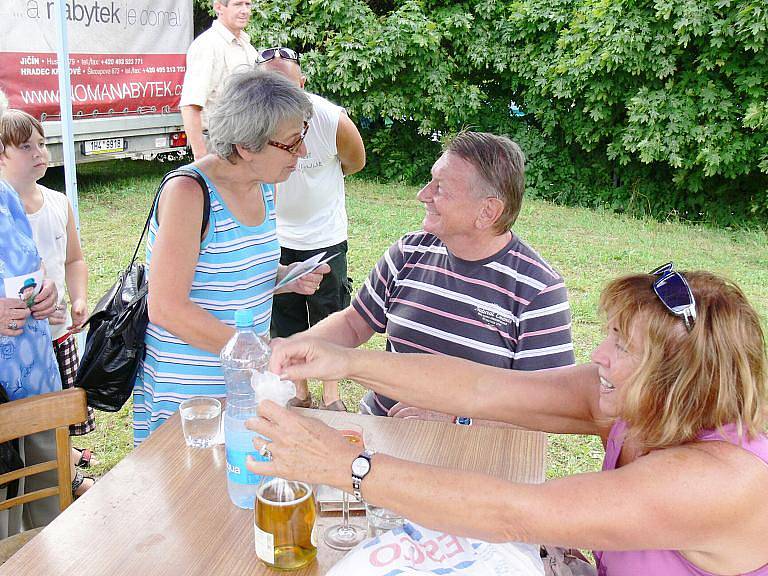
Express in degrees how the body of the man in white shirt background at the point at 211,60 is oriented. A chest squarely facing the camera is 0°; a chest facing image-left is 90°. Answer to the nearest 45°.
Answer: approximately 315°

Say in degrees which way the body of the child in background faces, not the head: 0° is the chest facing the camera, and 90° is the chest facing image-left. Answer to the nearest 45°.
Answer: approximately 315°

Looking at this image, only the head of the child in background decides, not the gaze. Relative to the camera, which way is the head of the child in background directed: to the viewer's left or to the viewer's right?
to the viewer's right

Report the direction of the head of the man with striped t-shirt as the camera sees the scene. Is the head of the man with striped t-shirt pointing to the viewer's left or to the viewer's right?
to the viewer's left

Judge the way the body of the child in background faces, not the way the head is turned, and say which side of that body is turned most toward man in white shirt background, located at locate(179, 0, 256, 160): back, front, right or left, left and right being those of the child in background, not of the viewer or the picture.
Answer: left

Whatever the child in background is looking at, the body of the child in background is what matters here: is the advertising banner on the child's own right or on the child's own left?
on the child's own left

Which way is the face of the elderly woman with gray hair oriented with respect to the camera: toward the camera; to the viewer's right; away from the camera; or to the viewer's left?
to the viewer's right

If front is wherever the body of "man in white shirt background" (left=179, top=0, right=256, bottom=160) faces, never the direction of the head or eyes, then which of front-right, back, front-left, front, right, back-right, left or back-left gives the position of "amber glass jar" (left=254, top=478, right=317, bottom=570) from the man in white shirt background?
front-right
